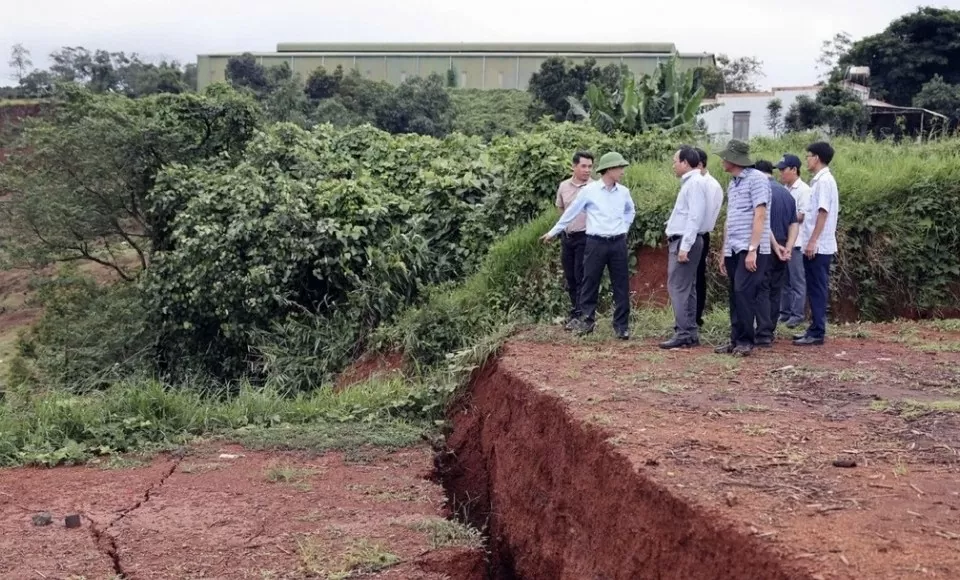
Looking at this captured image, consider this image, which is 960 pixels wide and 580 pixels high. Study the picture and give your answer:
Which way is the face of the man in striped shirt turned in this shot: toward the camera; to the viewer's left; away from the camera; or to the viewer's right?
to the viewer's left

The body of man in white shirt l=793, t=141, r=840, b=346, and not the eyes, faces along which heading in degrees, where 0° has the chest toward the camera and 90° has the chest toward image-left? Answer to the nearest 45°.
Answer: approximately 90°

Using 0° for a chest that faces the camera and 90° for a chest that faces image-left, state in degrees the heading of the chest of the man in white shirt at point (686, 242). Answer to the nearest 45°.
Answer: approximately 90°

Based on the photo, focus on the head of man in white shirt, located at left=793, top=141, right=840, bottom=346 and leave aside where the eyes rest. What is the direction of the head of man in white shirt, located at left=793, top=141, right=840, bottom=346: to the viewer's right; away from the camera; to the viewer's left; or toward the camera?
to the viewer's left

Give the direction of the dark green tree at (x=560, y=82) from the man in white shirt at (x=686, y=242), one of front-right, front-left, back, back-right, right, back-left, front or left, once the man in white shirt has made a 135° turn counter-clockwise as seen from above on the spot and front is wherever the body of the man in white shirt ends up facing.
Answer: back-left

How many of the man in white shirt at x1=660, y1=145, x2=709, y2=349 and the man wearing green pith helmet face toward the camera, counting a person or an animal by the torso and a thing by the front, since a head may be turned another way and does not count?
1

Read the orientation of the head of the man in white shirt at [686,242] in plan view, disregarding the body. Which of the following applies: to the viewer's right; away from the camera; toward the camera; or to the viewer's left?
to the viewer's left

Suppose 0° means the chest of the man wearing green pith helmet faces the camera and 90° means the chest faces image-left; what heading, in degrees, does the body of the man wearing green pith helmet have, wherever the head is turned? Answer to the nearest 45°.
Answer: approximately 0°

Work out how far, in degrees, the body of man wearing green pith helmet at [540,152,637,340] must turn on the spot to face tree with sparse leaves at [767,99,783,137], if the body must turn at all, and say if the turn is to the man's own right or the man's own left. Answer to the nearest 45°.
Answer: approximately 180°

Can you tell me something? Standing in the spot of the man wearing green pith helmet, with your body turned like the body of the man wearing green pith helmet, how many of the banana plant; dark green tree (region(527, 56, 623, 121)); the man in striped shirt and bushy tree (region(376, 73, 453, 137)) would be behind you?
3
